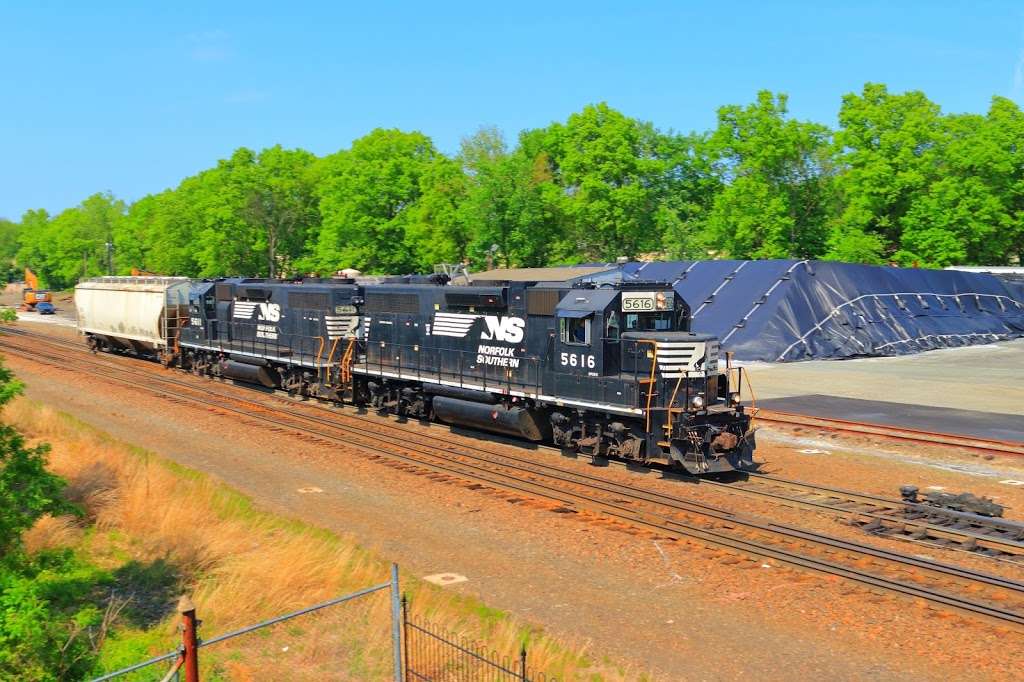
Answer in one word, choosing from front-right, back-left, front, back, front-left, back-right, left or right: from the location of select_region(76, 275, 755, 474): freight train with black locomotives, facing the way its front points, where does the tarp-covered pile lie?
left

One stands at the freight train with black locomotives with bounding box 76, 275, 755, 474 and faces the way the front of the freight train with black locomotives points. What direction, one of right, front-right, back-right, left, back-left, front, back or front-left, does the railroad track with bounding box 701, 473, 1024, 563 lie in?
front

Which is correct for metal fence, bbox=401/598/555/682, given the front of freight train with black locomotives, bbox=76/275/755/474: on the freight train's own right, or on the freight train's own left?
on the freight train's own right

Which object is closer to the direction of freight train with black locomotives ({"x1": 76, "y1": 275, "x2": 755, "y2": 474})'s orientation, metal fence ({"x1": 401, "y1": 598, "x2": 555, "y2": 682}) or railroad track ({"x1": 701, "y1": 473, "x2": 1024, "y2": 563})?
the railroad track

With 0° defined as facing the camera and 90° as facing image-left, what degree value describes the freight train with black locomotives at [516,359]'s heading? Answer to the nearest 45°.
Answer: approximately 315°

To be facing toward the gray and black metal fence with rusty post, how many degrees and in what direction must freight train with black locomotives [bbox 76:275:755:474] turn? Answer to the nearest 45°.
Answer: approximately 45° to its right

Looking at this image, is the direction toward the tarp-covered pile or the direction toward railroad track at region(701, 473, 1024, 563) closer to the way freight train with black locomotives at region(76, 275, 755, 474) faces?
the railroad track

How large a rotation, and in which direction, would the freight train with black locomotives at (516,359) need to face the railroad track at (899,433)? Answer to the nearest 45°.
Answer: approximately 45° to its left
